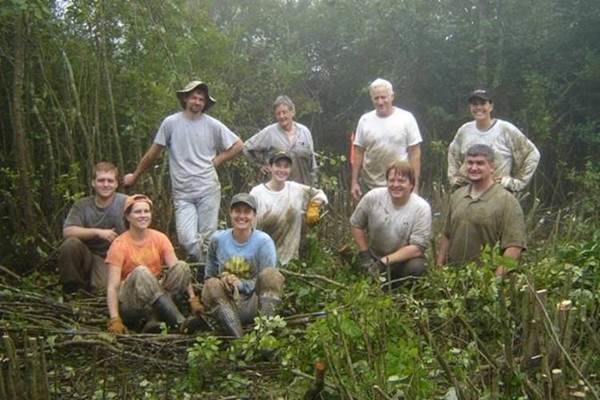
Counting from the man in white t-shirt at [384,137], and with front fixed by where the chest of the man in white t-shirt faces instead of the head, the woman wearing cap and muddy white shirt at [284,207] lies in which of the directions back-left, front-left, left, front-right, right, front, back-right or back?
front-right

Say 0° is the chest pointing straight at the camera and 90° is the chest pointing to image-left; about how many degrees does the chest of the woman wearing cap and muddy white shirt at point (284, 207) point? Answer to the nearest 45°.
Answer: approximately 0°

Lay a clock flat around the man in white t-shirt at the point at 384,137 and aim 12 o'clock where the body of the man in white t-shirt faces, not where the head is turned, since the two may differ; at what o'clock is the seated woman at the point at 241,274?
The seated woman is roughly at 1 o'clock from the man in white t-shirt.

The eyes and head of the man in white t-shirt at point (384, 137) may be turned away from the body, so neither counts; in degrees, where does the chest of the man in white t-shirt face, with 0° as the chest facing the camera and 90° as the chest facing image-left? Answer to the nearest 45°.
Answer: approximately 0°

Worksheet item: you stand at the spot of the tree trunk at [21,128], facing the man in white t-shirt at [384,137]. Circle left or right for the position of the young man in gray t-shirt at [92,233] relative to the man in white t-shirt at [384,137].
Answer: right

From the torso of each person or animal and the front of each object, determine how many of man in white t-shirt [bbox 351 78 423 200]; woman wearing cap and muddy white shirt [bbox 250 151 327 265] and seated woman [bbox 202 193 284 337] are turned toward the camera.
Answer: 3

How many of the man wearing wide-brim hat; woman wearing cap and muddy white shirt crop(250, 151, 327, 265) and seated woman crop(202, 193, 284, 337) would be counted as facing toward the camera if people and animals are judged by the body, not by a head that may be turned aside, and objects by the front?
3
